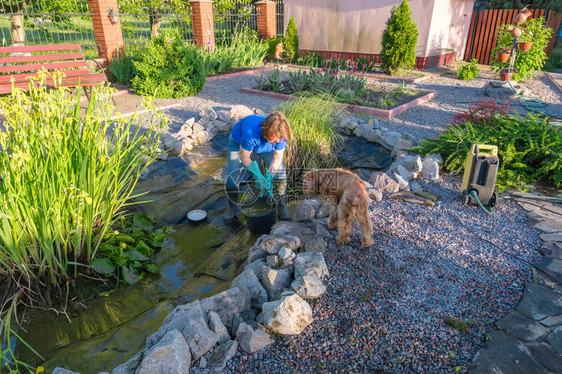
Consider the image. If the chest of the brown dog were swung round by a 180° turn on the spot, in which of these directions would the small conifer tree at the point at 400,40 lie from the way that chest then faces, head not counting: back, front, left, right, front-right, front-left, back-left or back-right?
back-left

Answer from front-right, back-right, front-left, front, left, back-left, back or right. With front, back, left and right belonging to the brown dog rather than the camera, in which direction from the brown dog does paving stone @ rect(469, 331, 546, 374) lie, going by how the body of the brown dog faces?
back

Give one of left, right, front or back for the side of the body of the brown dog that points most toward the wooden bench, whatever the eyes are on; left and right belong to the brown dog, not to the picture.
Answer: front

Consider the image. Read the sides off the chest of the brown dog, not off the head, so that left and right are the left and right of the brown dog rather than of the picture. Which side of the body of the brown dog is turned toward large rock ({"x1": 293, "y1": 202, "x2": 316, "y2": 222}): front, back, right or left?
front

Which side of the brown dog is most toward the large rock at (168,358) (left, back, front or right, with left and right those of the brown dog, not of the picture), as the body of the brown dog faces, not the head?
left

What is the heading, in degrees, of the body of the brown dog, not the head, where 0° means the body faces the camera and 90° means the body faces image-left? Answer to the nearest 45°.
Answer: approximately 135°

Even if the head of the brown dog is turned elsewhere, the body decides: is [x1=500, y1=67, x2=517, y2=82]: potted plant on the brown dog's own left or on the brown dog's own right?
on the brown dog's own right

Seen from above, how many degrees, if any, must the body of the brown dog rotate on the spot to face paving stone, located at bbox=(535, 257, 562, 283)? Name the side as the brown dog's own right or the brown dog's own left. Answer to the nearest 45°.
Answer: approximately 135° to the brown dog's own right

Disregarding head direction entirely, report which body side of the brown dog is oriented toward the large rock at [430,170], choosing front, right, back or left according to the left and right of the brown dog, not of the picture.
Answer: right

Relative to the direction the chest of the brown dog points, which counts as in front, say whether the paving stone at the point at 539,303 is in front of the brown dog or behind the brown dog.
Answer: behind

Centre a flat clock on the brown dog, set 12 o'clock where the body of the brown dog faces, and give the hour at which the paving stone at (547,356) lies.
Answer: The paving stone is roughly at 6 o'clock from the brown dog.

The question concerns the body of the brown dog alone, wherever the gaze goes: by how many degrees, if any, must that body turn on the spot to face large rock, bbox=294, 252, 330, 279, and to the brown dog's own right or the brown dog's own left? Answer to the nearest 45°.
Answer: approximately 135° to the brown dog's own left

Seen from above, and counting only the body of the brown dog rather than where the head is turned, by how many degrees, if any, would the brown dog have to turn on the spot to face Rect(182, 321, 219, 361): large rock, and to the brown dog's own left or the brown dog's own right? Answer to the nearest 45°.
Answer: approximately 90° to the brown dog's own left

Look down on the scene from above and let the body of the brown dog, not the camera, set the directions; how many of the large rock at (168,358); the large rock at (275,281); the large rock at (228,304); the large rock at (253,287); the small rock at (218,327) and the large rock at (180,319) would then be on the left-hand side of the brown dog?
6

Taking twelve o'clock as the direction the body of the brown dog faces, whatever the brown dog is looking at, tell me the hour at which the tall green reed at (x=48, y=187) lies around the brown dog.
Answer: The tall green reed is roughly at 10 o'clock from the brown dog.

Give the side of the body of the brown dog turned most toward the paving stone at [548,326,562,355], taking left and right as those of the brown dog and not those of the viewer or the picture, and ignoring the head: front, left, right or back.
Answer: back

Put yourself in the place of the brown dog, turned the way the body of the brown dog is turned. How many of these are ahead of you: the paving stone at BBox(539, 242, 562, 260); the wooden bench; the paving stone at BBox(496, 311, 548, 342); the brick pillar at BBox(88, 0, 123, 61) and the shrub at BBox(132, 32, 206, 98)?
3

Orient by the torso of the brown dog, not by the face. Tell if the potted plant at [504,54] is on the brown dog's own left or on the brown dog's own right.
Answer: on the brown dog's own right

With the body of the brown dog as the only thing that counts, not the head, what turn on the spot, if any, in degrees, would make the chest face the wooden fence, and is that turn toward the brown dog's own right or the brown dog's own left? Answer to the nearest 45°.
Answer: approximately 45° to the brown dog's own right
